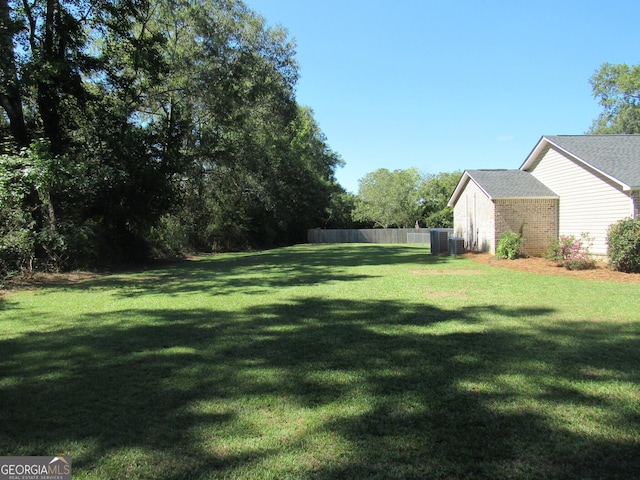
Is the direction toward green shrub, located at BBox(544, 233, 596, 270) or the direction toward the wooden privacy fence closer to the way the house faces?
the green shrub

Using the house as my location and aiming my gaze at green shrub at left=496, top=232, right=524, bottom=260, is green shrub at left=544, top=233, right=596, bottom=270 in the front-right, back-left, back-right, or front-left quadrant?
front-left

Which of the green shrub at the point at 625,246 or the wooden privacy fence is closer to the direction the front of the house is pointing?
the green shrub

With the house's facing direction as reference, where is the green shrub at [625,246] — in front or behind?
in front

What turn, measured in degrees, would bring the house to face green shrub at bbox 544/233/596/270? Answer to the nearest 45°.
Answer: approximately 45° to its right

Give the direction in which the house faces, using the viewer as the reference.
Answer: facing the viewer and to the right of the viewer
